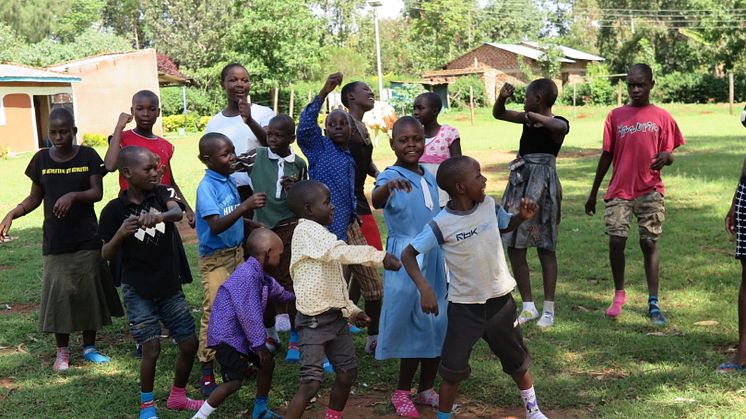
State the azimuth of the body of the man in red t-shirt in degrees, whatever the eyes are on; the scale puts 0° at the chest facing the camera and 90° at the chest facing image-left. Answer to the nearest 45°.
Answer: approximately 0°

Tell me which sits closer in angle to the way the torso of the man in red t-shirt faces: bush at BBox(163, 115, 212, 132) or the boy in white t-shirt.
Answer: the boy in white t-shirt

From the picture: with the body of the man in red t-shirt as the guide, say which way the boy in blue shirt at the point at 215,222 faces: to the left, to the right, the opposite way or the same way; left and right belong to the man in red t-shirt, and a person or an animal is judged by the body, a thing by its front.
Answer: to the left

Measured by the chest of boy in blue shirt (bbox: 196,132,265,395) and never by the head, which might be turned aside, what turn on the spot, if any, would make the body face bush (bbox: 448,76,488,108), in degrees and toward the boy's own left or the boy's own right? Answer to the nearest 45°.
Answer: approximately 135° to the boy's own left

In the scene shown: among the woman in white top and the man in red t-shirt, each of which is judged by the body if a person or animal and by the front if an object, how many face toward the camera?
2

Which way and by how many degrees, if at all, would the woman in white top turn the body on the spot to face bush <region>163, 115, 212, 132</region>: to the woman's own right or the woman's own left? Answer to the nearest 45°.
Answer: approximately 180°

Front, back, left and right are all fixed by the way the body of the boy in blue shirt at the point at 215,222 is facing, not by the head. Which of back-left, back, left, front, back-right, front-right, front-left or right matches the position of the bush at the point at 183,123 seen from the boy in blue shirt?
back-left

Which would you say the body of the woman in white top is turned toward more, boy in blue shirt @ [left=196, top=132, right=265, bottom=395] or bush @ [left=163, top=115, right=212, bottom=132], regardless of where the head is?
the boy in blue shirt

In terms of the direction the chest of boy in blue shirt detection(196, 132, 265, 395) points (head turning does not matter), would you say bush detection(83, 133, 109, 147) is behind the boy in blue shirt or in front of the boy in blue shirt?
behind

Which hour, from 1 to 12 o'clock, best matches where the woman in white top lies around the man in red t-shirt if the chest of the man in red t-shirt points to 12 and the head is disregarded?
The woman in white top is roughly at 2 o'clock from the man in red t-shirt.
